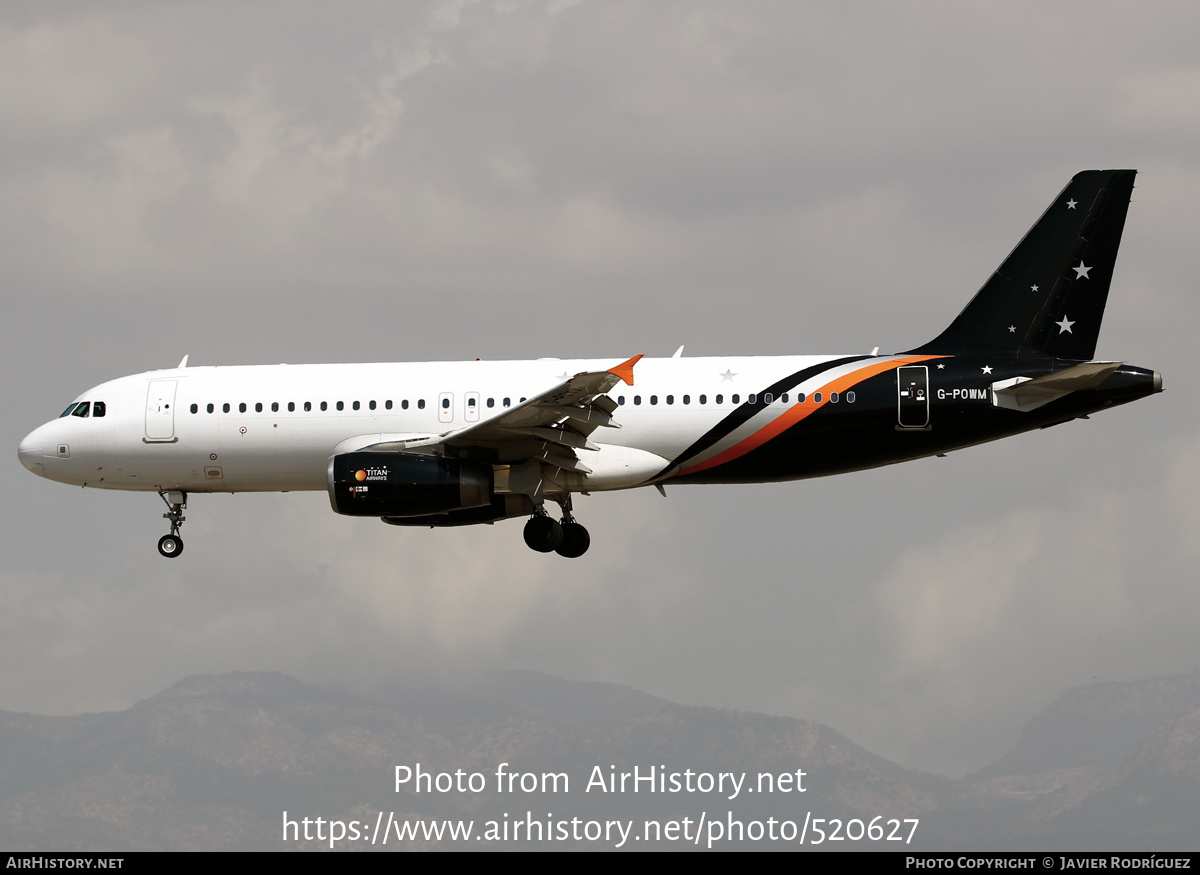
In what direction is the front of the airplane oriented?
to the viewer's left
